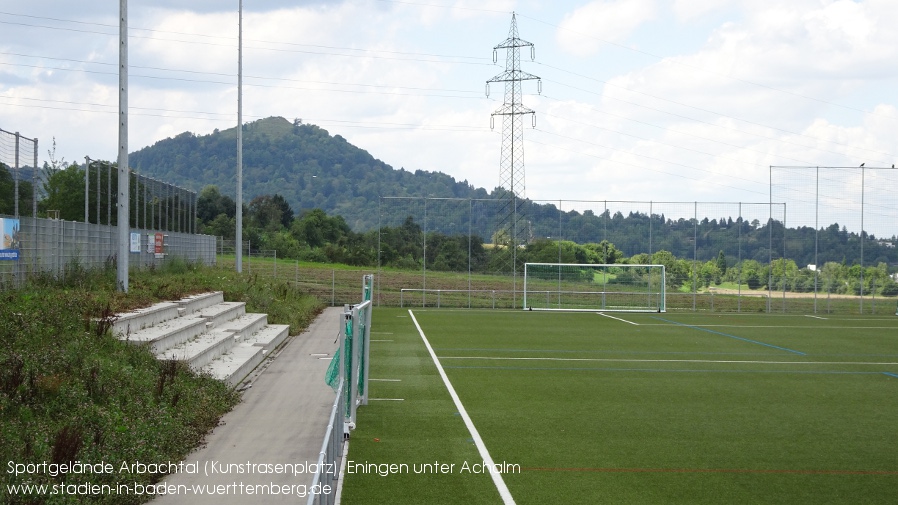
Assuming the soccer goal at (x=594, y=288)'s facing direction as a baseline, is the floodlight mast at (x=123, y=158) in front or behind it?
in front

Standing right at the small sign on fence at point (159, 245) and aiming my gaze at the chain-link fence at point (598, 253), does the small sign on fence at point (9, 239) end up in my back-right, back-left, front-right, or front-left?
back-right

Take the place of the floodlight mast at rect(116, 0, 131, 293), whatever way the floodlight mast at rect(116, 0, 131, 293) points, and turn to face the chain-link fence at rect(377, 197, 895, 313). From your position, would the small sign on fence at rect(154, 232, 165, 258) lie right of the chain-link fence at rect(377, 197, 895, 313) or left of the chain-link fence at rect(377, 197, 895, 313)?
left

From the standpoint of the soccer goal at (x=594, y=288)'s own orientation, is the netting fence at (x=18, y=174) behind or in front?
in front

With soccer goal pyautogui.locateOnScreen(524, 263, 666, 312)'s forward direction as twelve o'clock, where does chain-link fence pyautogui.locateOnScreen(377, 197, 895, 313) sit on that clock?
The chain-link fence is roughly at 6 o'clock from the soccer goal.

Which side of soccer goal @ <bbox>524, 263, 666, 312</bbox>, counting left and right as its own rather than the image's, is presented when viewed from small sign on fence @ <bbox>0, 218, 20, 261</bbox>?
front

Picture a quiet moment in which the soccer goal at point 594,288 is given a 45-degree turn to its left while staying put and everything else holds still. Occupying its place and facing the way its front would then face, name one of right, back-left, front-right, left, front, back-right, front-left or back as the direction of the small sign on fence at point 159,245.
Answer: right

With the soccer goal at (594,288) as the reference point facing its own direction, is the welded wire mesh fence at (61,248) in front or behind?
in front

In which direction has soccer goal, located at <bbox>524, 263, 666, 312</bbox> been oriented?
toward the camera
